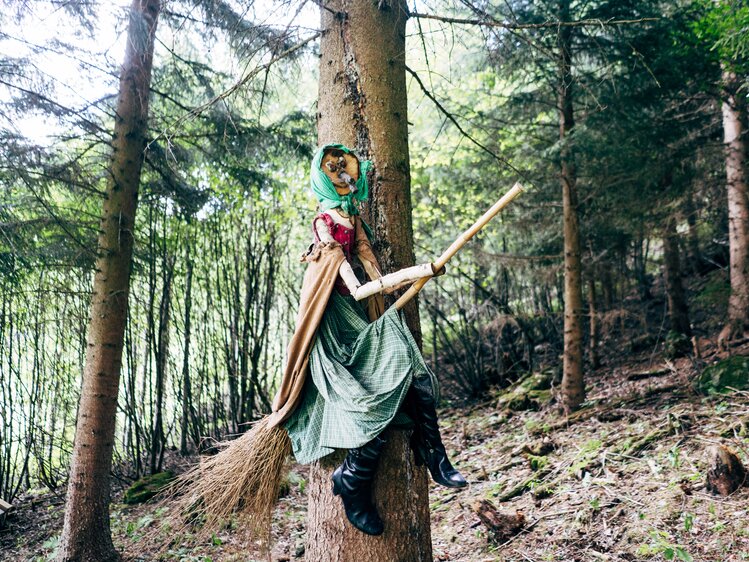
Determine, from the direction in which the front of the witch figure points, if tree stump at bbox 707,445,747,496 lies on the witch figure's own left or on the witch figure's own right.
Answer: on the witch figure's own left

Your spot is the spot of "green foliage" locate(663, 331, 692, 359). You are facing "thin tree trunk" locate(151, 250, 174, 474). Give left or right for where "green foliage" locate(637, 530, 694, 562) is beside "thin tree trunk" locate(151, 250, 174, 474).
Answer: left

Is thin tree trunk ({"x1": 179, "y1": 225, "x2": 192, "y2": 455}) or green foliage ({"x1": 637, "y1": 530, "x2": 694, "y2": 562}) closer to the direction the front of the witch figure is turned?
the green foliage

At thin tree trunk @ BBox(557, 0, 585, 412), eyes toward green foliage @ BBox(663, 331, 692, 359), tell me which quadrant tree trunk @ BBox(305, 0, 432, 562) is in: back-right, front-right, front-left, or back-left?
back-right

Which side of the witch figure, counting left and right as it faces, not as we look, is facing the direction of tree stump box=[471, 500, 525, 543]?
left

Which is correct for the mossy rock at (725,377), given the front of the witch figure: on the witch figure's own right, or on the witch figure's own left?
on the witch figure's own left

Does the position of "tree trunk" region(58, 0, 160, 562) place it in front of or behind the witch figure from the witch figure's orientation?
behind

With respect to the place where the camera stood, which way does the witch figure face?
facing the viewer and to the right of the viewer

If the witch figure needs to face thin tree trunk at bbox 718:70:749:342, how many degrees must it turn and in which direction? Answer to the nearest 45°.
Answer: approximately 90° to its left

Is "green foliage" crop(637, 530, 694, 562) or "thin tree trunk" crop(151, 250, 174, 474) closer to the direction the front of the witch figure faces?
the green foliage

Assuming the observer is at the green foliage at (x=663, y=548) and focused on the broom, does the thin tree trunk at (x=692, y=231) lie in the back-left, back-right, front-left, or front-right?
back-right

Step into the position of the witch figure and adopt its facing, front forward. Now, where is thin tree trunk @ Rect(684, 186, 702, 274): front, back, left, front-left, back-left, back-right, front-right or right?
left
